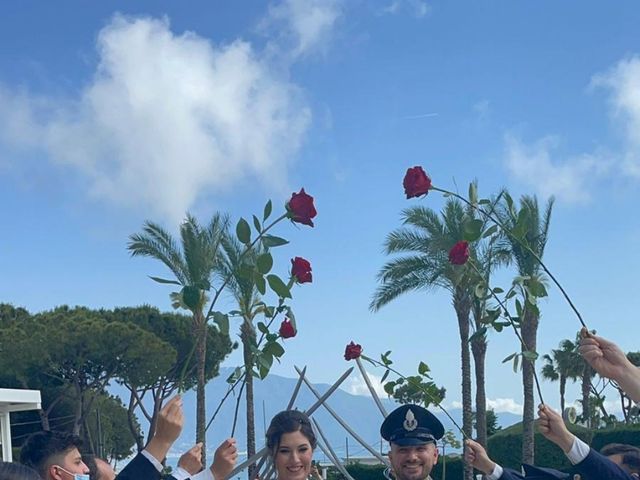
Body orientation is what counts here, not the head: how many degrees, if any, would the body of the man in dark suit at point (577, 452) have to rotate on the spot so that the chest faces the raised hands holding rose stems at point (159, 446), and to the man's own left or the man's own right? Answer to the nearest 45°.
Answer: approximately 45° to the man's own left

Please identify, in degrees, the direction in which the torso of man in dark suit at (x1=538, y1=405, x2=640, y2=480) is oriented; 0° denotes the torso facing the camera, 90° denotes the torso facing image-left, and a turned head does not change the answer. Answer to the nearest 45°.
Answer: approximately 90°

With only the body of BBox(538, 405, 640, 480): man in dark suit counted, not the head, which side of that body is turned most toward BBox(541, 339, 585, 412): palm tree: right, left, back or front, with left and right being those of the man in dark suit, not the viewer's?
right

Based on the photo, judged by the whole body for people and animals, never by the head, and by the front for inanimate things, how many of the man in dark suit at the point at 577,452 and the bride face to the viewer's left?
1

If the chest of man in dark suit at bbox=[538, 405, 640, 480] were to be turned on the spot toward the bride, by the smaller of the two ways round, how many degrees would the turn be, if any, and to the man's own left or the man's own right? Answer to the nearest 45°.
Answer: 0° — they already face them

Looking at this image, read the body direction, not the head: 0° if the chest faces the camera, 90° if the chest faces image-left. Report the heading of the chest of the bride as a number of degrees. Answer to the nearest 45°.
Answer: approximately 0°

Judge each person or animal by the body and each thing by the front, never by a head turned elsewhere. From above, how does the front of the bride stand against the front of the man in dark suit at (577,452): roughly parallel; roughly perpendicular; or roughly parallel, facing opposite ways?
roughly perpendicular

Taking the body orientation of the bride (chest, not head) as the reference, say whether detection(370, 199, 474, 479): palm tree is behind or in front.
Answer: behind
